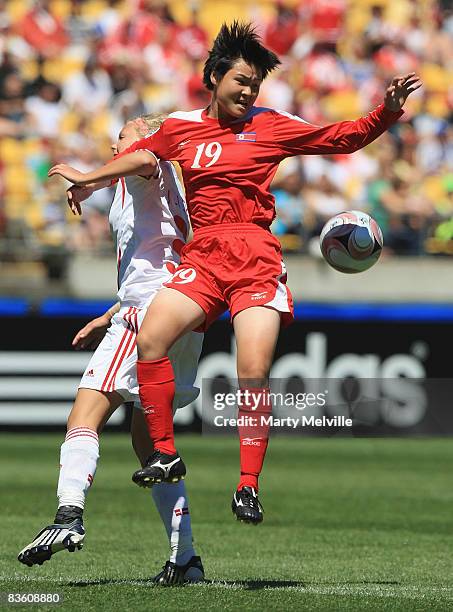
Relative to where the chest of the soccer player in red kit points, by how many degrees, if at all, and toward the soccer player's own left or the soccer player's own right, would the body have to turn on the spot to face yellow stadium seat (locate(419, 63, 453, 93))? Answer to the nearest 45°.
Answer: approximately 180°

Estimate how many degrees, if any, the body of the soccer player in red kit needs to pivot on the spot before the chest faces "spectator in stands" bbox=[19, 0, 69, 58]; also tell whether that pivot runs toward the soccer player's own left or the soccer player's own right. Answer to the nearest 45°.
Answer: approximately 180°

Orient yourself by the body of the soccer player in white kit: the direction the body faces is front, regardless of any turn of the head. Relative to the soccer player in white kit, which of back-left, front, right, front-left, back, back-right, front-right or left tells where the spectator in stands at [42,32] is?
right

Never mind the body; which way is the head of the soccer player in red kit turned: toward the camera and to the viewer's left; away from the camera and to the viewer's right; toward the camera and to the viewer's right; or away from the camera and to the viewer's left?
toward the camera and to the viewer's right

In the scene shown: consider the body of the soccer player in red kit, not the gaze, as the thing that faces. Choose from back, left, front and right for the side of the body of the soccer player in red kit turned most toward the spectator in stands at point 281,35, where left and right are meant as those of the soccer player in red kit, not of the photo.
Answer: back

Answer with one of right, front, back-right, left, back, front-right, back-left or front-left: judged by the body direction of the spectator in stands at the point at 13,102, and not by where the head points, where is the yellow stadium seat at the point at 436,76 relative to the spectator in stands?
left

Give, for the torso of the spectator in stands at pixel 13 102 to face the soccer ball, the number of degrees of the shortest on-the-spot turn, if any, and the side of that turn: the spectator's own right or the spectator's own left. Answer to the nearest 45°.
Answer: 0° — they already face it
